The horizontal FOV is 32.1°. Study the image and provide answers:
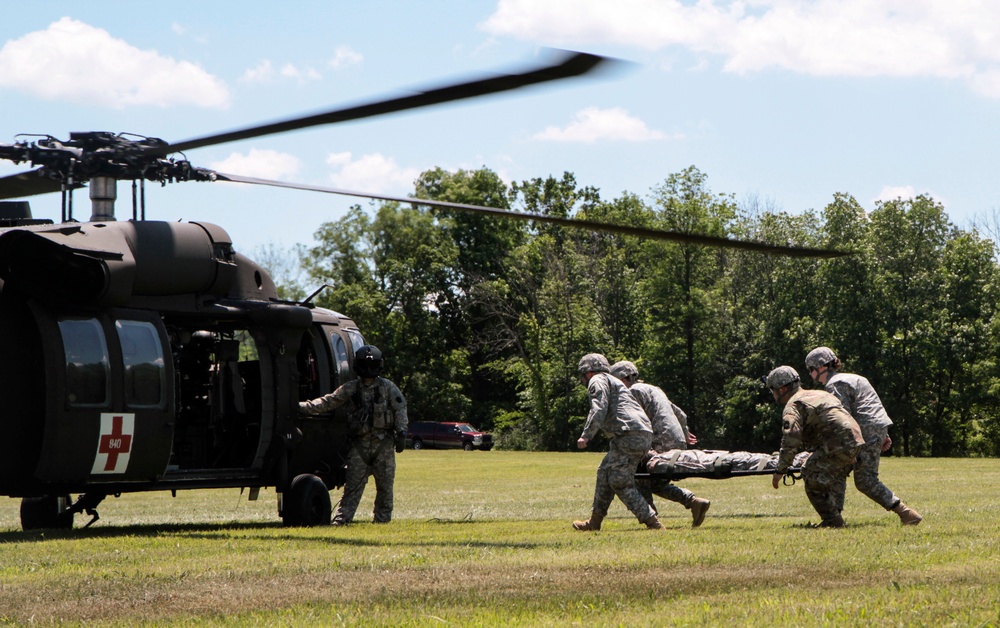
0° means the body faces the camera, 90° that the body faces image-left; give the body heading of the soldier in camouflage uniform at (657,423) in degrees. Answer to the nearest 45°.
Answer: approximately 90°

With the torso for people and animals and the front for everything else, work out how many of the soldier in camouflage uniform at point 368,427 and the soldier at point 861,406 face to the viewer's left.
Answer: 1

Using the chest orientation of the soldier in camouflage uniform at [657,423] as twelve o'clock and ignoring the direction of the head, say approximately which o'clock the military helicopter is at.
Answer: The military helicopter is roughly at 11 o'clock from the soldier in camouflage uniform.

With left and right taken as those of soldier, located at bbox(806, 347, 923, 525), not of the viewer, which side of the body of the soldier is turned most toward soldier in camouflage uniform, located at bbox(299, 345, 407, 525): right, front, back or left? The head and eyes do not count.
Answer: front

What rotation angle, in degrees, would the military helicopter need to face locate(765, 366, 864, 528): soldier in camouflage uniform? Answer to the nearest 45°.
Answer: approximately 45° to its right

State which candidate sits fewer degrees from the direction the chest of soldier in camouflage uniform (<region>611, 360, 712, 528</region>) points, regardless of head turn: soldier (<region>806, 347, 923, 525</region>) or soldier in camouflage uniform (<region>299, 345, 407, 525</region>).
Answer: the soldier in camouflage uniform

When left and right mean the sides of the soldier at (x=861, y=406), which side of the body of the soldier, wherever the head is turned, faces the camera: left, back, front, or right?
left

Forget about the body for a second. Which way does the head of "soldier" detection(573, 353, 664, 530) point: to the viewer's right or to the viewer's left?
to the viewer's left

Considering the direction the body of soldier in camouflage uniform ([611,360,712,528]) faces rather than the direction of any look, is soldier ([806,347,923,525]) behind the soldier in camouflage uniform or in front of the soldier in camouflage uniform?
behind

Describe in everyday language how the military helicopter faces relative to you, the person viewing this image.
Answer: facing away from the viewer and to the right of the viewer

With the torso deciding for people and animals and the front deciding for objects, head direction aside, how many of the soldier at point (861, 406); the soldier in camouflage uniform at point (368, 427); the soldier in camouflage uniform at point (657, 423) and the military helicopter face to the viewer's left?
2
